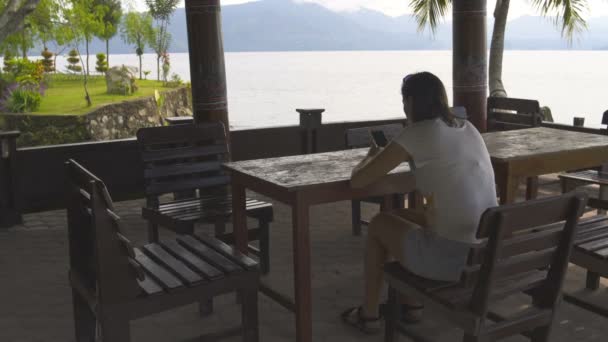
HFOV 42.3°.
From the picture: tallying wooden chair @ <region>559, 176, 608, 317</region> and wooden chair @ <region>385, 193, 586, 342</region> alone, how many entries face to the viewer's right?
0

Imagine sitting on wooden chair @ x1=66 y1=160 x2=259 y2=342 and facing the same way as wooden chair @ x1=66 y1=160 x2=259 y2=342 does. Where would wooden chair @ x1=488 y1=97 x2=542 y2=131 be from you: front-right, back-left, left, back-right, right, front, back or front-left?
front

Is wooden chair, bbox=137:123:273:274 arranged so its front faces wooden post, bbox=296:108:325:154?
no

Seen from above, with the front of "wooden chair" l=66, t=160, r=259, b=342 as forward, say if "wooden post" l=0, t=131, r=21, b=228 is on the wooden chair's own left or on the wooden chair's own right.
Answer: on the wooden chair's own left

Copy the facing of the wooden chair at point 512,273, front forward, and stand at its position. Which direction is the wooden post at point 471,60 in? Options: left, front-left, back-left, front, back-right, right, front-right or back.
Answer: front-right

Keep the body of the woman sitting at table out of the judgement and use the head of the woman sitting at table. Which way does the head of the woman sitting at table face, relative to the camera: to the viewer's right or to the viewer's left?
to the viewer's left

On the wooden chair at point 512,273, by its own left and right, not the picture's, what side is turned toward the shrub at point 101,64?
front

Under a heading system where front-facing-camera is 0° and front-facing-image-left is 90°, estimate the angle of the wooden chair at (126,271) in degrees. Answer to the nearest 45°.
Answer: approximately 225°

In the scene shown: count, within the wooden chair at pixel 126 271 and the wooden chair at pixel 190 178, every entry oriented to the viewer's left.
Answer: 0

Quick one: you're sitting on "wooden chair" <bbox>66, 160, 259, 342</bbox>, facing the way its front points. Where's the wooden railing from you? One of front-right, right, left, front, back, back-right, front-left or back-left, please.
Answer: front-left

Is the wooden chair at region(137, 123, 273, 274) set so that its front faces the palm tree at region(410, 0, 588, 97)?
no

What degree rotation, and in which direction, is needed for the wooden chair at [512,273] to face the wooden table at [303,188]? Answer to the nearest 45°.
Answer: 0° — it already faces it

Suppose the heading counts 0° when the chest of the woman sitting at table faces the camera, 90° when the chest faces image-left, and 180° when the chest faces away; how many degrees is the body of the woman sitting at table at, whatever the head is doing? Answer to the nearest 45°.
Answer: approximately 135°

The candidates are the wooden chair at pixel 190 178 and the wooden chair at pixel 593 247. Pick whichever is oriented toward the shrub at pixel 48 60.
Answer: the wooden chair at pixel 593 247

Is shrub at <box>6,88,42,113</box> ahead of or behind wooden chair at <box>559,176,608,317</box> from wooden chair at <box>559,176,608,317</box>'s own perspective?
ahead

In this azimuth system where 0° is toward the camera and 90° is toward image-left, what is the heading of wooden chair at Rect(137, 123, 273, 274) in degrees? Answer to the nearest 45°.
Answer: approximately 315°

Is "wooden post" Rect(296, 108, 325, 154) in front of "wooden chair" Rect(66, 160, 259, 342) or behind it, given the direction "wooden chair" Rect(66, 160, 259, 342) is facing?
in front

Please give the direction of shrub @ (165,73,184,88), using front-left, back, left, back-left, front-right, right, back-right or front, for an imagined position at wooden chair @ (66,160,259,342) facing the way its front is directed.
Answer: front-left

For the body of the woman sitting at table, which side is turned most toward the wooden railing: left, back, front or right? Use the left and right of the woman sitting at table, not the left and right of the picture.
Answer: front
